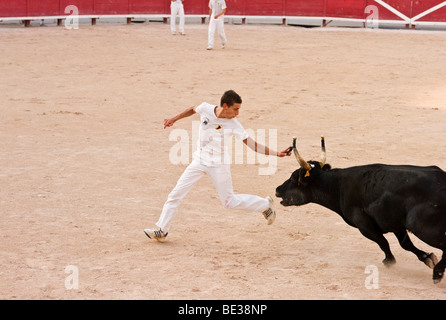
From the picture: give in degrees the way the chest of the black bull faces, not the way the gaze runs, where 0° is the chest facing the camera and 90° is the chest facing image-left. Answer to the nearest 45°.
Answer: approximately 90°

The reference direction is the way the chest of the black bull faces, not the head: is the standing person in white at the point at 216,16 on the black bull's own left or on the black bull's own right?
on the black bull's own right

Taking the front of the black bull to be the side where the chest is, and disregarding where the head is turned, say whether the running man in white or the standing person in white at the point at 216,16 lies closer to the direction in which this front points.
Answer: the running man in white

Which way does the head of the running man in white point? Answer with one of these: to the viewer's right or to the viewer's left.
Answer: to the viewer's right

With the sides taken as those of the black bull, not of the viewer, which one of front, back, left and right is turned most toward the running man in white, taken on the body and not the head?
front
